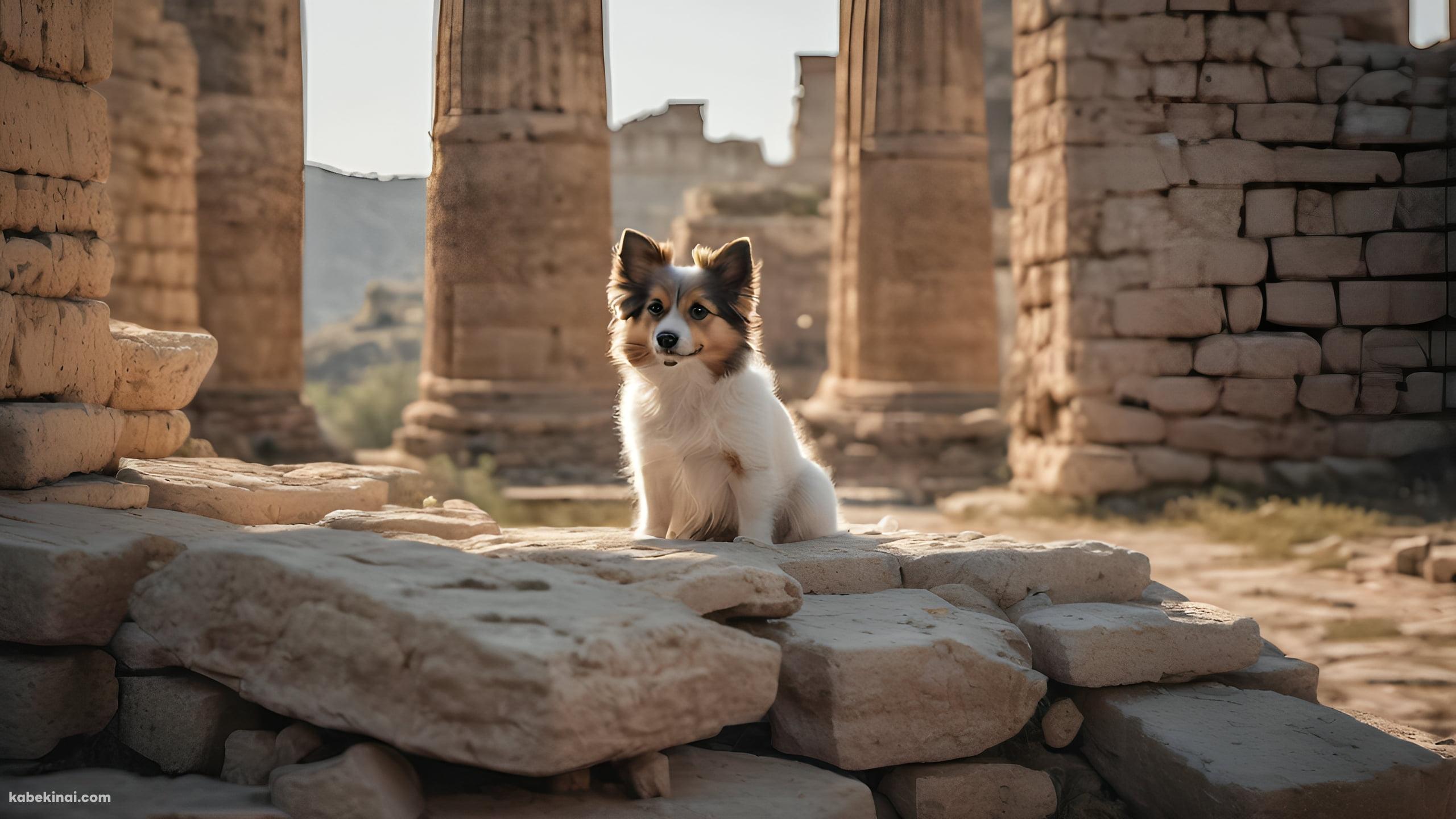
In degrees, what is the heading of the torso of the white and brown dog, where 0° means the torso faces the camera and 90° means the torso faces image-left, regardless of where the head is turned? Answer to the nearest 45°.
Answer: approximately 45°

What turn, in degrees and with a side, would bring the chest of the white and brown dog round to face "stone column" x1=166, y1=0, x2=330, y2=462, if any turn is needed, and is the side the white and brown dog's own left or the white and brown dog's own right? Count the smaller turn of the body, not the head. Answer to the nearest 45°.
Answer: approximately 90° to the white and brown dog's own right

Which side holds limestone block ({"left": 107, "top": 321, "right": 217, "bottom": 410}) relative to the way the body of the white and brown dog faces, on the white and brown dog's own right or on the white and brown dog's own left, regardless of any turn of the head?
on the white and brown dog's own right

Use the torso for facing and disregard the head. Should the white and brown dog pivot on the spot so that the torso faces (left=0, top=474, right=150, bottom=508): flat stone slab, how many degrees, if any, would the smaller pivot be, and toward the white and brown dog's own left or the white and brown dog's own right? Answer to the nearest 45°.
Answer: approximately 45° to the white and brown dog's own right

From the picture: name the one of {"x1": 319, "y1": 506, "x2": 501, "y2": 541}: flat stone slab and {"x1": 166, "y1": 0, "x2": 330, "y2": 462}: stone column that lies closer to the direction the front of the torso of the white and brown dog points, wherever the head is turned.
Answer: the flat stone slab

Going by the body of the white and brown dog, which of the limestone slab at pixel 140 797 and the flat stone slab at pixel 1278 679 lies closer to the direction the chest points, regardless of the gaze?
the limestone slab
